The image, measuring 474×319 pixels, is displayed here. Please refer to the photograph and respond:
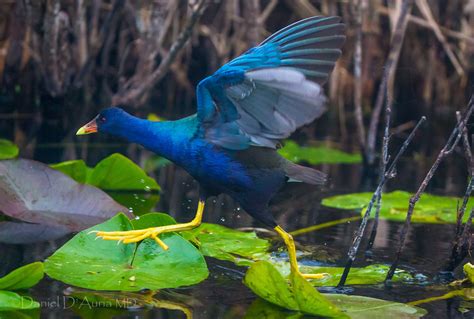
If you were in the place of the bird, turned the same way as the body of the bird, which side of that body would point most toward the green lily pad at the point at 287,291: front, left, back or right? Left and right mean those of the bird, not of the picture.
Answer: left

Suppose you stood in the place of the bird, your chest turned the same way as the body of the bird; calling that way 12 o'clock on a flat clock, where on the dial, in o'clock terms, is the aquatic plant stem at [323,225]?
The aquatic plant stem is roughly at 4 o'clock from the bird.

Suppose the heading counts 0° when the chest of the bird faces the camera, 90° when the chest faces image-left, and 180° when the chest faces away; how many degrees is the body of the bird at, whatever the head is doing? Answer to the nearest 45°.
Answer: approximately 90°

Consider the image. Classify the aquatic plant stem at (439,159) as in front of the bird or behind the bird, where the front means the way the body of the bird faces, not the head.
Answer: behind

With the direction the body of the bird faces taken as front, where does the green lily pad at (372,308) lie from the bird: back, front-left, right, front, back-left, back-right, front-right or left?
back-left

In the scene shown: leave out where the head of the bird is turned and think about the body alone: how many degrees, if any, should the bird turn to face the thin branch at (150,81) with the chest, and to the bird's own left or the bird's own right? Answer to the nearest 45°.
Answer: approximately 90° to the bird's own right

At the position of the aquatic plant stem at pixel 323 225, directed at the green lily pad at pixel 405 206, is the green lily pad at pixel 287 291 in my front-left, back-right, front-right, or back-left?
back-right

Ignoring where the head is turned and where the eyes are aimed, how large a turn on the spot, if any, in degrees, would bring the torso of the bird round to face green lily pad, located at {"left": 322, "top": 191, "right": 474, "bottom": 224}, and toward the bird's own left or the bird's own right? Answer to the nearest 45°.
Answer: approximately 135° to the bird's own right

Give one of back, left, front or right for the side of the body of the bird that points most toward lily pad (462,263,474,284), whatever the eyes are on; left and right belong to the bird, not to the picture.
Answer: back
